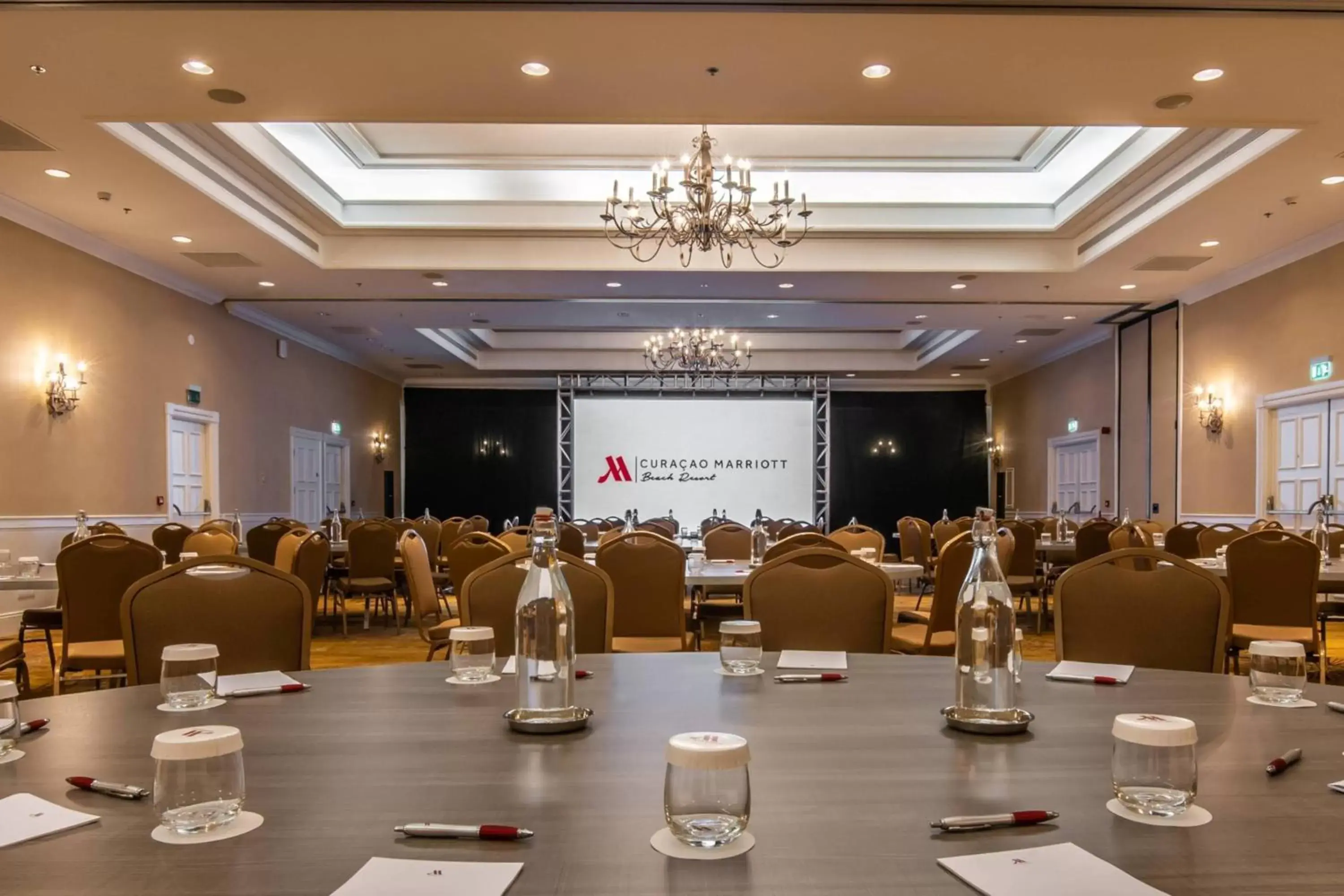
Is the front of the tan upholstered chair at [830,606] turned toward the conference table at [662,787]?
yes

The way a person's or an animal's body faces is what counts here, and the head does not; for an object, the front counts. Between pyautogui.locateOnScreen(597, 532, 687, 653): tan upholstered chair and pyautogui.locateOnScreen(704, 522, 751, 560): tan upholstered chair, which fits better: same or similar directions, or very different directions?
very different directions

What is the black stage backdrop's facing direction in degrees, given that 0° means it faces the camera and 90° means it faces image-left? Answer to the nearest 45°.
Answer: approximately 0°

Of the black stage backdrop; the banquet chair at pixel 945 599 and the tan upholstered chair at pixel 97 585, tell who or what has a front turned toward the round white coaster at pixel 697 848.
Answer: the black stage backdrop

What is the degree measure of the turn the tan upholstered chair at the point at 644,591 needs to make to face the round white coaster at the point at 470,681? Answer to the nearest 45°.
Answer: approximately 180°

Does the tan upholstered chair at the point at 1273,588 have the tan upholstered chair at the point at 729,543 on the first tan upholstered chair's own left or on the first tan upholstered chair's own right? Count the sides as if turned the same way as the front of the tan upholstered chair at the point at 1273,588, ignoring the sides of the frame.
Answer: on the first tan upholstered chair's own left

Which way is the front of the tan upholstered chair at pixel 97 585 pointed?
away from the camera

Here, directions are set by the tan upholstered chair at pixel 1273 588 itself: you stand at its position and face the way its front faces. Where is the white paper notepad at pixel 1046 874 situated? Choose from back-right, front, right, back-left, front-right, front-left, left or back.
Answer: back
